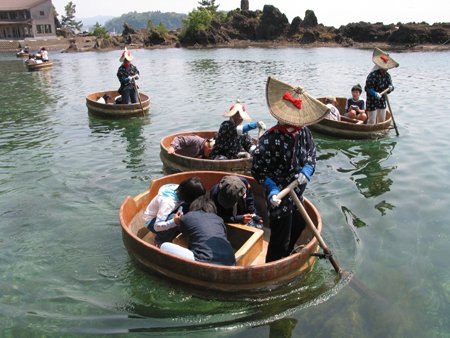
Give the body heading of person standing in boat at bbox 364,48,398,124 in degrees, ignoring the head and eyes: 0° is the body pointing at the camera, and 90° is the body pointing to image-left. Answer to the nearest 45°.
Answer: approximately 315°

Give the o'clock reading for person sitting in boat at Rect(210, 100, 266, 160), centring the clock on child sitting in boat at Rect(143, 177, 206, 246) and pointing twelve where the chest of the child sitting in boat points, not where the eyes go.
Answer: The person sitting in boat is roughly at 10 o'clock from the child sitting in boat.

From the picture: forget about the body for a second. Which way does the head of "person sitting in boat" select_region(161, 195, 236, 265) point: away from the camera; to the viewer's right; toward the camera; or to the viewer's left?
away from the camera

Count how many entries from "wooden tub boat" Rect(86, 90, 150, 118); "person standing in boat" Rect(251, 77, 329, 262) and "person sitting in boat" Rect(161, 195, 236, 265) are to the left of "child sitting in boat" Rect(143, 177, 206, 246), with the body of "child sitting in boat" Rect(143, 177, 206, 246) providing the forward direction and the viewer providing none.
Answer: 1

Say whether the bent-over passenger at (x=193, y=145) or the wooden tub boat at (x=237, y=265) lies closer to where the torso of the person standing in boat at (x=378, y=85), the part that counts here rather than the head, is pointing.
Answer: the wooden tub boat

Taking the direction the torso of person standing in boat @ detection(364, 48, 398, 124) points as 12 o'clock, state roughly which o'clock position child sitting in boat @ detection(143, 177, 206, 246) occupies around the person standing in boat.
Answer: The child sitting in boat is roughly at 2 o'clock from the person standing in boat.

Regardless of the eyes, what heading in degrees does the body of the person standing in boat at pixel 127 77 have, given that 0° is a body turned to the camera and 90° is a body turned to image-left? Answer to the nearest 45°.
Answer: approximately 315°

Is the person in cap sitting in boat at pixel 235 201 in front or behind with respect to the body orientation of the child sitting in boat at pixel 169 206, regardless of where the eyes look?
in front

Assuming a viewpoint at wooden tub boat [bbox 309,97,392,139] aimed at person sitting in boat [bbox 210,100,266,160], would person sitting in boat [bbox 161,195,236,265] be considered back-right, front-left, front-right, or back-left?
front-left
